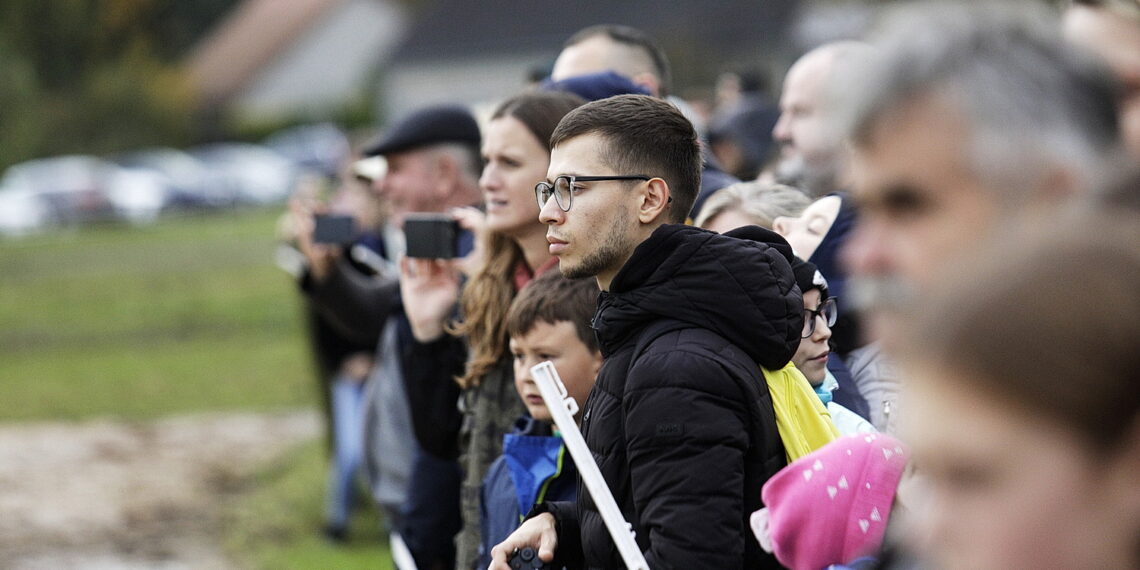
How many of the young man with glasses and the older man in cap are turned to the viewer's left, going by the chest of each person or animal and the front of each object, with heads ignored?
2

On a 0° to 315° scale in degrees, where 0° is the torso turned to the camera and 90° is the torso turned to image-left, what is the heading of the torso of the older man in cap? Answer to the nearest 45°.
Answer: approximately 90°

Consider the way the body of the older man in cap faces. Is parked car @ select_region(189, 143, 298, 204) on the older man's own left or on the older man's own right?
on the older man's own right

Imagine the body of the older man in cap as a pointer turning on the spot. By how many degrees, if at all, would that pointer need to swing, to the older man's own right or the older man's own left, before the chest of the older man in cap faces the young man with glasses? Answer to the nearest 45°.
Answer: approximately 90° to the older man's own left

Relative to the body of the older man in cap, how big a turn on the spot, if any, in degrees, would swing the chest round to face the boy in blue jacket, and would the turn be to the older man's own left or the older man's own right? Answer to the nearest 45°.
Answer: approximately 90° to the older man's own left

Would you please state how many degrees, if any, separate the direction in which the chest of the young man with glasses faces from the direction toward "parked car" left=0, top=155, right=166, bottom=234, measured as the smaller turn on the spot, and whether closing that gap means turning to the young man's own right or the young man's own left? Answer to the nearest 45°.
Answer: approximately 45° to the young man's own right

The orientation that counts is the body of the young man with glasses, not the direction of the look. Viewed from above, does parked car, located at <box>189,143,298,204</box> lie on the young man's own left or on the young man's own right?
on the young man's own right

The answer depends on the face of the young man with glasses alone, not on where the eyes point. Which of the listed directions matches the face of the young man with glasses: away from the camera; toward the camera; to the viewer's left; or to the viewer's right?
to the viewer's left

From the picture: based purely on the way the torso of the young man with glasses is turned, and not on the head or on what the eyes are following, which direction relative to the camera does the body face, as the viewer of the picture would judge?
to the viewer's left

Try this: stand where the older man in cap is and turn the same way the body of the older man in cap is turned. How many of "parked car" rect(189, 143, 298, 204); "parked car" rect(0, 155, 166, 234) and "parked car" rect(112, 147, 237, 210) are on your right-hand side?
3
